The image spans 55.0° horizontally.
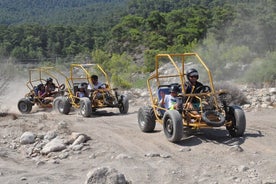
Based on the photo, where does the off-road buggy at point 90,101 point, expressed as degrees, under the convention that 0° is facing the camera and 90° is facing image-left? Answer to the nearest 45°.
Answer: approximately 315°

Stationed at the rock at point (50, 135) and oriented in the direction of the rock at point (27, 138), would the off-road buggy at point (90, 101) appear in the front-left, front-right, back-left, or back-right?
back-right

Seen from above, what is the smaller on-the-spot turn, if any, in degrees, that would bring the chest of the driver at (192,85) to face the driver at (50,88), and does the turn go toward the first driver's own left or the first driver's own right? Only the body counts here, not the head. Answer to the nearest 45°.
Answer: approximately 180°

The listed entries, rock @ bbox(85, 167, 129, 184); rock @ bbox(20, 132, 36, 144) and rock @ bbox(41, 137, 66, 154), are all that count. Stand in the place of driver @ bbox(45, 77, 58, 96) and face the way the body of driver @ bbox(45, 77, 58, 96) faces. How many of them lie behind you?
0

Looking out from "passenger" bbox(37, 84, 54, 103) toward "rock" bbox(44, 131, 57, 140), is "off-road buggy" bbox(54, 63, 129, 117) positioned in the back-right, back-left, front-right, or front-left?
front-left

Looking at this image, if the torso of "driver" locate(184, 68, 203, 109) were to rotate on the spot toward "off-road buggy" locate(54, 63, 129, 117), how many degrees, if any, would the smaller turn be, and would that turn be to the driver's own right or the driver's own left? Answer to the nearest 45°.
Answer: approximately 180°

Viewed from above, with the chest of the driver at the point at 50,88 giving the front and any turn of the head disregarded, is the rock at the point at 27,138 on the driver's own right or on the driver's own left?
on the driver's own right

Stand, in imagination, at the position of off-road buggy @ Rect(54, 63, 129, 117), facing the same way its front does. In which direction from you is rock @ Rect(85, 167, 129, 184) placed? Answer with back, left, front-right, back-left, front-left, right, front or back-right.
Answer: front-right

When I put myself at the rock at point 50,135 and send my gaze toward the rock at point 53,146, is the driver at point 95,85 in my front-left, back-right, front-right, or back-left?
back-left

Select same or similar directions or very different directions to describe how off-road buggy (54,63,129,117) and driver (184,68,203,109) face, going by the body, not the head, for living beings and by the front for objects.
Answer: same or similar directions

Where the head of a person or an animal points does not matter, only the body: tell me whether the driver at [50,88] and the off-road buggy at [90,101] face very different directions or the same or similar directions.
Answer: same or similar directions

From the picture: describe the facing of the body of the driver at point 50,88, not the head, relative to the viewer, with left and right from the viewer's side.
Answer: facing the viewer and to the right of the viewer

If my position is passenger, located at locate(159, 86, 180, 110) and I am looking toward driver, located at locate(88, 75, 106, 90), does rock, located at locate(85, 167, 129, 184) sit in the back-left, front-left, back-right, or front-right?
back-left

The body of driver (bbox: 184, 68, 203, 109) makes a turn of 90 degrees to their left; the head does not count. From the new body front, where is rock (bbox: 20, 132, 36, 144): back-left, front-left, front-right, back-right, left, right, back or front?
back-left

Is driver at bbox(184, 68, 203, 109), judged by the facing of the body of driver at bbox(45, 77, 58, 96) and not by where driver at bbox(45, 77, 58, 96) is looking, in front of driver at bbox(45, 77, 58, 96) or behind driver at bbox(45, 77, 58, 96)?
in front

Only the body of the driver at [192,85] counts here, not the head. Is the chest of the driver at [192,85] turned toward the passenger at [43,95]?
no
